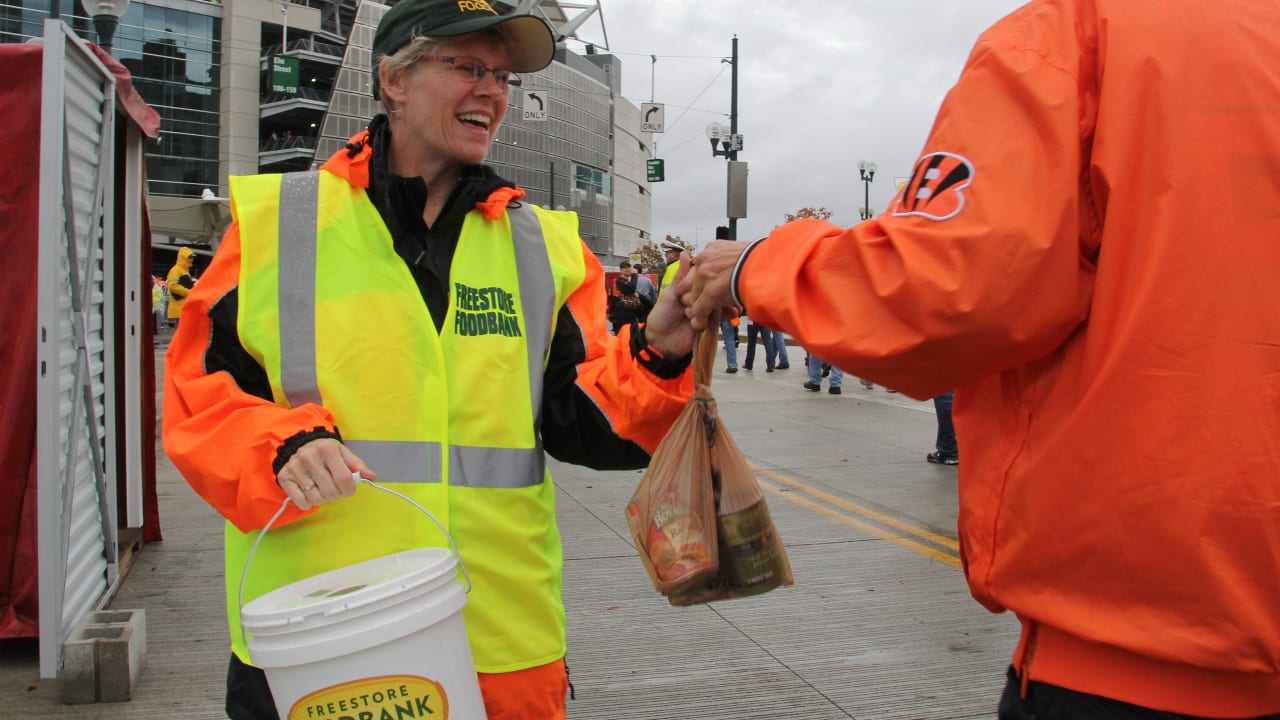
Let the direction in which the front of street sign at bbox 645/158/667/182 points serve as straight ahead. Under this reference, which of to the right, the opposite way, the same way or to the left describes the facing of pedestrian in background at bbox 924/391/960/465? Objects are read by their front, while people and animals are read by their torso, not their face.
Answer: to the right

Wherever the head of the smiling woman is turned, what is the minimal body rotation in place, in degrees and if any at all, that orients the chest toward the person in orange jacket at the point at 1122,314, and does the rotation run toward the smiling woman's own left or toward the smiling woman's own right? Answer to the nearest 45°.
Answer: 0° — they already face them

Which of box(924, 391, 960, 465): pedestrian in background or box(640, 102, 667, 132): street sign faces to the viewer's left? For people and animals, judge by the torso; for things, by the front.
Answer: the pedestrian in background

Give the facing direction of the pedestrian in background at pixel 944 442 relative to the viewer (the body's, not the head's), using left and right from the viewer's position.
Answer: facing to the left of the viewer

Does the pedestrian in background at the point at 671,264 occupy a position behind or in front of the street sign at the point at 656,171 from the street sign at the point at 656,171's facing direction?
in front

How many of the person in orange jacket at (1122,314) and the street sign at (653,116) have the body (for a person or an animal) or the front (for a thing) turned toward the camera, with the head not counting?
1

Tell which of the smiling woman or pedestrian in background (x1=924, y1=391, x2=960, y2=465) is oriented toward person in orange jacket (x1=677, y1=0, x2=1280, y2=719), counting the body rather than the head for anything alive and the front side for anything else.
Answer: the smiling woman

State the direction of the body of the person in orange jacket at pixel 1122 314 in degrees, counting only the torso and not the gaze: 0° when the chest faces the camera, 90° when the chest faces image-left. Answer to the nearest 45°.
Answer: approximately 135°

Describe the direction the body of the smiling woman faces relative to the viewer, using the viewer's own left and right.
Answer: facing the viewer and to the right of the viewer

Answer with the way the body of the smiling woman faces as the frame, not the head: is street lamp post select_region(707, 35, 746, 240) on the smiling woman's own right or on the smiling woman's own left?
on the smiling woman's own left
